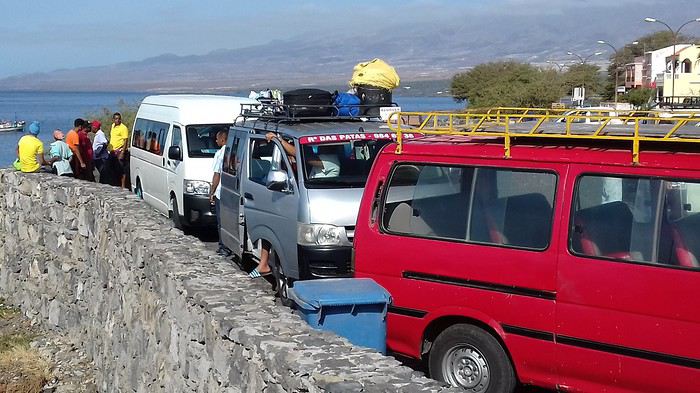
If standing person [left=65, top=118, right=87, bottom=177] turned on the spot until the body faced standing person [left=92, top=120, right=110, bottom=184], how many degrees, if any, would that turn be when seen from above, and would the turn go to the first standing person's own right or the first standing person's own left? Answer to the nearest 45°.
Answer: approximately 45° to the first standing person's own left

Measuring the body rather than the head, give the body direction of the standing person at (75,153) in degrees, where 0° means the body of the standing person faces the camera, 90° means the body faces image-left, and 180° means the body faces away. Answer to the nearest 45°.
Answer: approximately 270°

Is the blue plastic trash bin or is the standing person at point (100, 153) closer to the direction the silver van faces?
the blue plastic trash bin

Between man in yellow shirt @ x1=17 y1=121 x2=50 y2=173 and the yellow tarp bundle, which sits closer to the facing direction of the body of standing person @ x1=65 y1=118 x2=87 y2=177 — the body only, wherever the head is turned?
the yellow tarp bundle

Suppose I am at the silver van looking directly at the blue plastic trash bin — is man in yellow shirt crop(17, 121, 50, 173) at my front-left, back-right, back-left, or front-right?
back-right
